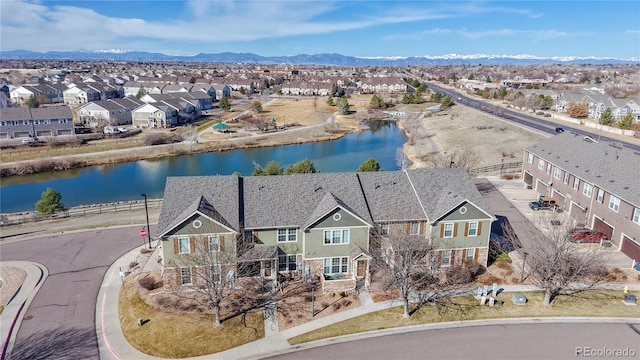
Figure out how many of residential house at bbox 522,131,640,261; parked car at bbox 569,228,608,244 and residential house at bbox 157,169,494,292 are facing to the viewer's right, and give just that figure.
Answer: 1

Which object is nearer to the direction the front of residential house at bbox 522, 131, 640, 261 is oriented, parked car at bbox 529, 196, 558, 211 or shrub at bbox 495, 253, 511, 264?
the shrub

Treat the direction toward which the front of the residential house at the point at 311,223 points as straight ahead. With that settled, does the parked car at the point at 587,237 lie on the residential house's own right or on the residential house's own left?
on the residential house's own left

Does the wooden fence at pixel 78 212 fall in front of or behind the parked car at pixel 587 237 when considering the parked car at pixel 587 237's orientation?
behind

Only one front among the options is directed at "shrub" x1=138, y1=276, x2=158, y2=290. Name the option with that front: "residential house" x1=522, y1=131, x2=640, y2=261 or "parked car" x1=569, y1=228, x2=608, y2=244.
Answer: the residential house

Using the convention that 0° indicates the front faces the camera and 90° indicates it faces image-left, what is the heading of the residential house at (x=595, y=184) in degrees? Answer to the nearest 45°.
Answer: approximately 45°

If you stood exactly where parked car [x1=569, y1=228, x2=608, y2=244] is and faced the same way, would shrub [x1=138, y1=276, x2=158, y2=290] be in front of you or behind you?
behind

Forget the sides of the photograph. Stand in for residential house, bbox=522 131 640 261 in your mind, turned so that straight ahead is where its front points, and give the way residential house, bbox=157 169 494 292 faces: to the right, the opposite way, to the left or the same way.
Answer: to the left

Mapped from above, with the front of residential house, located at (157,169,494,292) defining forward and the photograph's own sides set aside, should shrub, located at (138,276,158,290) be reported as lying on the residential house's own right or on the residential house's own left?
on the residential house's own right

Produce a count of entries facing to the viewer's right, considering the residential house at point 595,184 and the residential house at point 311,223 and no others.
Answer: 0

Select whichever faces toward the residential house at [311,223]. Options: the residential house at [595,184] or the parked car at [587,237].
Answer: the residential house at [595,184]

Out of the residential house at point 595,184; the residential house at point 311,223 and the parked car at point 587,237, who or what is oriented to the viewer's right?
the parked car

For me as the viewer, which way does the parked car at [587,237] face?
facing to the right of the viewer
